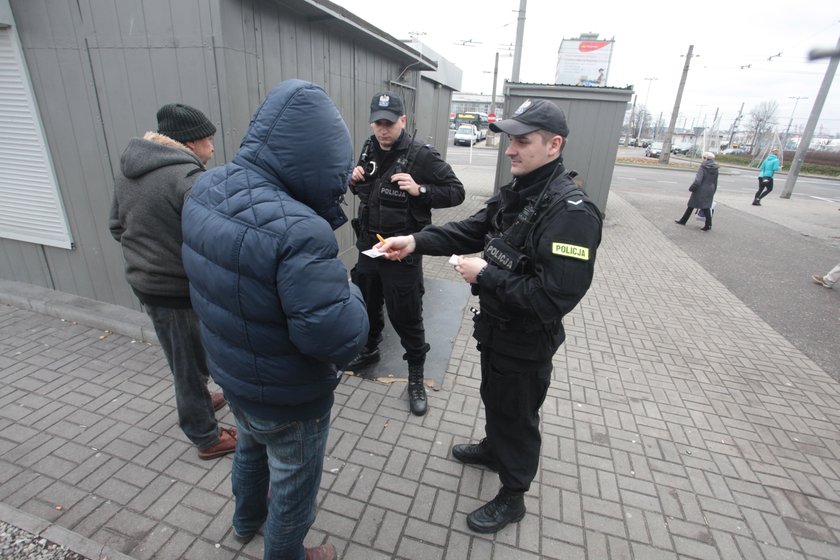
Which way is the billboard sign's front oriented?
toward the camera

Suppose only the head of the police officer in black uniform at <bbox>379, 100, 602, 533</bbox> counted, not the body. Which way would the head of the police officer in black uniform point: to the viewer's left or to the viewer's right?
to the viewer's left

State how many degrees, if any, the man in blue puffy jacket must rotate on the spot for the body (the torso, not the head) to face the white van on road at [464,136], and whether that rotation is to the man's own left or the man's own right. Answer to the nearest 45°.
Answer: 0° — they already face it

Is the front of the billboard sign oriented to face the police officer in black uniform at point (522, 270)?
yes

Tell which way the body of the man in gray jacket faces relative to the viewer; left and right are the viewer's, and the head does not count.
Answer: facing away from the viewer and to the right of the viewer

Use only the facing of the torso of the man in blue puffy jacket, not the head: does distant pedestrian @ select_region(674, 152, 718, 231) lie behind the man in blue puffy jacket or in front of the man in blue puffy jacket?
in front

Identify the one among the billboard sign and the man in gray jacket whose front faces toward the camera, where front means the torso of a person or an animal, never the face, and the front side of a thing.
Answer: the billboard sign

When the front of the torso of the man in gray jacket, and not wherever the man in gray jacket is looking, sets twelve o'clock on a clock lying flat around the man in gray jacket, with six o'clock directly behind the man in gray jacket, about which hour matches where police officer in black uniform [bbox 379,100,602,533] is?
The police officer in black uniform is roughly at 3 o'clock from the man in gray jacket.

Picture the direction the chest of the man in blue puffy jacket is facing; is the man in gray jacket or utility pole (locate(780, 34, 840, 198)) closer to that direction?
the utility pole

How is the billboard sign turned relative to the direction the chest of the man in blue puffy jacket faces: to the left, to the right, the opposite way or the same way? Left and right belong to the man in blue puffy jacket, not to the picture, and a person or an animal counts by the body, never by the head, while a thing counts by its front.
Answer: the opposite way

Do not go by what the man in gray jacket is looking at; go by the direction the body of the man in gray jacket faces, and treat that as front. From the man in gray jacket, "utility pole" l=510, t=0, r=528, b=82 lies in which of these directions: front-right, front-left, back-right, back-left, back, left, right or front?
front

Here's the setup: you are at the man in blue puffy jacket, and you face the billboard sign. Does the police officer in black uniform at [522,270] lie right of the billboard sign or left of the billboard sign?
right

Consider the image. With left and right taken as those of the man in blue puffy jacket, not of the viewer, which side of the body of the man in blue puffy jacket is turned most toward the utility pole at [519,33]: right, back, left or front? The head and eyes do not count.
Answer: front

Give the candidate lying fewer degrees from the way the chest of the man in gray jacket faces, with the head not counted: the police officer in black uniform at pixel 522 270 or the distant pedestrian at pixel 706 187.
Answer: the distant pedestrian

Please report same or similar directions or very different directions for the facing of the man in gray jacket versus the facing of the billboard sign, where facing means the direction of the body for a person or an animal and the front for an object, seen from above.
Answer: very different directions

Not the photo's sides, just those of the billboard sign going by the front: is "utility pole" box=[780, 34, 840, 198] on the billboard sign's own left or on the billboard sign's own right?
on the billboard sign's own left

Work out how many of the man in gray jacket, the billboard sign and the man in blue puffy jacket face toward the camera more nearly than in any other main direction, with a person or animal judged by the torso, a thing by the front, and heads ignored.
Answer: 1

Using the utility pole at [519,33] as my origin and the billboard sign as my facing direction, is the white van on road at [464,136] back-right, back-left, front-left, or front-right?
front-left

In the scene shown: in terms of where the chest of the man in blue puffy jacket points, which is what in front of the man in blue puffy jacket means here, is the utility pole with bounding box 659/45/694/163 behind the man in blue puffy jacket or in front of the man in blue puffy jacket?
in front

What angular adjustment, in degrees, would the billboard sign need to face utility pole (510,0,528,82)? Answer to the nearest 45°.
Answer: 0° — it already faces it

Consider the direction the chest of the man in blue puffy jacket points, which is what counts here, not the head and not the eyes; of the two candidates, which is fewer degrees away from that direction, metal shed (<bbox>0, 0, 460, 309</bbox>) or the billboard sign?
the billboard sign

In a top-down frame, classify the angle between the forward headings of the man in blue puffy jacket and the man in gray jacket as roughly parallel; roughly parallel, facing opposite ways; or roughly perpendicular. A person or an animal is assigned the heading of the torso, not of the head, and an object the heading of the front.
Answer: roughly parallel

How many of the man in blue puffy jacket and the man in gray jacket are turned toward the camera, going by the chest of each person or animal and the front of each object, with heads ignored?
0
